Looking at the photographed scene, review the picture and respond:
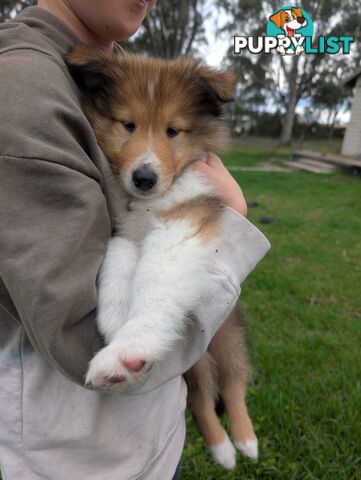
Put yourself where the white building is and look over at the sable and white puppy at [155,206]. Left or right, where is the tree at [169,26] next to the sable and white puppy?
right

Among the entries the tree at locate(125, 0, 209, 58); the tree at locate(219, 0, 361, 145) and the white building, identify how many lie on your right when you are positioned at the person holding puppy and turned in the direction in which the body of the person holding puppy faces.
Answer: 0

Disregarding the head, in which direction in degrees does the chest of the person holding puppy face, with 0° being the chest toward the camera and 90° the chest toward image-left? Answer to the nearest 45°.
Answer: approximately 270°

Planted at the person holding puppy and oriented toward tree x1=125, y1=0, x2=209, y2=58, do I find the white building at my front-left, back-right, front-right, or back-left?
front-right

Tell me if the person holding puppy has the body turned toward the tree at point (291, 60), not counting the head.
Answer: no

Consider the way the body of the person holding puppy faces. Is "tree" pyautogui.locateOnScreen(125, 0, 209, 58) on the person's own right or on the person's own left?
on the person's own left

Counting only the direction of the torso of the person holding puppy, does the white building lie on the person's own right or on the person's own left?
on the person's own left
